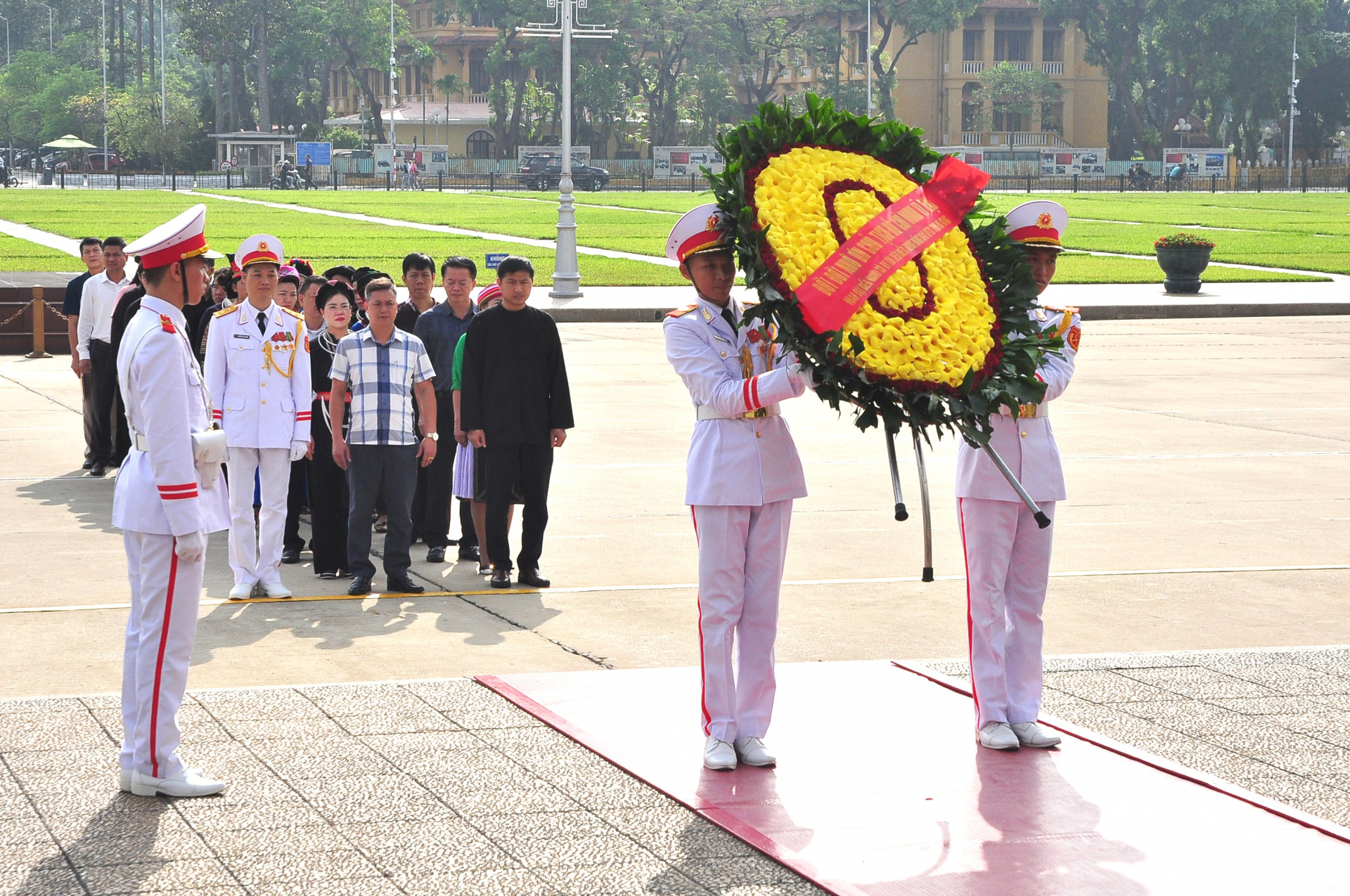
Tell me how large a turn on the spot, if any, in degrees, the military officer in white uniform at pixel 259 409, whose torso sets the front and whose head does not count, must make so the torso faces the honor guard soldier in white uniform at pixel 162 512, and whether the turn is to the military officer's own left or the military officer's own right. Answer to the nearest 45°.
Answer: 0° — they already face them

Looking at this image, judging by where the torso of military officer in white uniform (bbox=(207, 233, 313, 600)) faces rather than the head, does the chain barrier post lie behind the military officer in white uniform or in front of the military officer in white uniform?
behind

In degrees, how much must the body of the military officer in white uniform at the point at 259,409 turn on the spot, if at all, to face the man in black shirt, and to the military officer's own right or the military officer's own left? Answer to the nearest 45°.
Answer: approximately 90° to the military officer's own left

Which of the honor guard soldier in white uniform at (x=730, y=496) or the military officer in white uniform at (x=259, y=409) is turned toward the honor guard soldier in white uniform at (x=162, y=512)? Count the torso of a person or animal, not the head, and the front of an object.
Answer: the military officer in white uniform

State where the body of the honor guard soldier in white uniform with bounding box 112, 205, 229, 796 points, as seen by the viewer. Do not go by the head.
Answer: to the viewer's right

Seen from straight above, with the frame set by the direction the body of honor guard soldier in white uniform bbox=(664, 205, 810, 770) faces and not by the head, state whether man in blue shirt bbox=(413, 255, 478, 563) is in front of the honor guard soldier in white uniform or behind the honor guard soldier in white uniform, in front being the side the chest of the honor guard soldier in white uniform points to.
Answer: behind

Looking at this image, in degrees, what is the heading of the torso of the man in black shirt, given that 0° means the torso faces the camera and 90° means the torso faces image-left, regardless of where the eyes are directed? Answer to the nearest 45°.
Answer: approximately 0°

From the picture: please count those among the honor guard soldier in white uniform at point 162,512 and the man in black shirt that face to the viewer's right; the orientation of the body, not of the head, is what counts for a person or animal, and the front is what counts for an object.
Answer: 1
